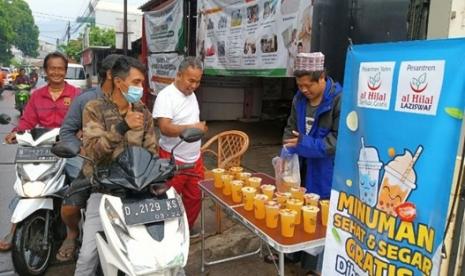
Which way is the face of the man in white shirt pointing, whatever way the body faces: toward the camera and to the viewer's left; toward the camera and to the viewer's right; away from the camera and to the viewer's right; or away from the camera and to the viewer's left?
toward the camera and to the viewer's right

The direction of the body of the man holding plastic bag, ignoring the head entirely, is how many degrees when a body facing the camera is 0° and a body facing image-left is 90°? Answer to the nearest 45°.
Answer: approximately 45°

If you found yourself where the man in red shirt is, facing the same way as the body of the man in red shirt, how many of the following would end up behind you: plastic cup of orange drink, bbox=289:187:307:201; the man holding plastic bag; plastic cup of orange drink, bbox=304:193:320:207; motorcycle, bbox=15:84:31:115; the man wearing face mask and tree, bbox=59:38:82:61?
2

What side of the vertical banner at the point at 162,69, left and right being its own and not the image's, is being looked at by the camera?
front

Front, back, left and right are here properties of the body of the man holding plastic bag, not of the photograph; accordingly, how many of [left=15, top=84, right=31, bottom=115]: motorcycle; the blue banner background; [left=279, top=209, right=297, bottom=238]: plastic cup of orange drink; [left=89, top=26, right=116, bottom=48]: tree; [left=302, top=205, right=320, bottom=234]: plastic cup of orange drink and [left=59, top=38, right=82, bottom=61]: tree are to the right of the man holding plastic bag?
3

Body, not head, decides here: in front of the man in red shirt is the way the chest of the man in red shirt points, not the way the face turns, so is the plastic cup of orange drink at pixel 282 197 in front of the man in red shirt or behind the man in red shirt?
in front

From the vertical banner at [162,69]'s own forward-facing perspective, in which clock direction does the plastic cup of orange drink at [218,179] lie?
The plastic cup of orange drink is roughly at 12 o'clock from the vertical banner.

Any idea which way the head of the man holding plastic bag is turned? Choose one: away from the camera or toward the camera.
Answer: toward the camera

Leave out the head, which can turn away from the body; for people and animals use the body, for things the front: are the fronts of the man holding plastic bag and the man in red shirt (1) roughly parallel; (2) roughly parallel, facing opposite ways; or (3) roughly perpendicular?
roughly perpendicular

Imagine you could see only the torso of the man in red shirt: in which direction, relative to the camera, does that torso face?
toward the camera

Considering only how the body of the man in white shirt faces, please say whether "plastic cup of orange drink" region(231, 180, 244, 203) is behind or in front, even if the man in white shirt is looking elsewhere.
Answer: in front

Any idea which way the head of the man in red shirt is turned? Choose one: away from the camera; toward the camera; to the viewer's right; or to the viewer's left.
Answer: toward the camera

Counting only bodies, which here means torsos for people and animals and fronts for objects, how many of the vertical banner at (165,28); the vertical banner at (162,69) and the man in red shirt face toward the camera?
3

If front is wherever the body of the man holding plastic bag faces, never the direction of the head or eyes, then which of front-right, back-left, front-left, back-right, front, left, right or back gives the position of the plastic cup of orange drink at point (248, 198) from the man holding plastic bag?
front

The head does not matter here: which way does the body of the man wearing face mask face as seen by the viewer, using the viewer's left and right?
facing the viewer and to the right of the viewer
